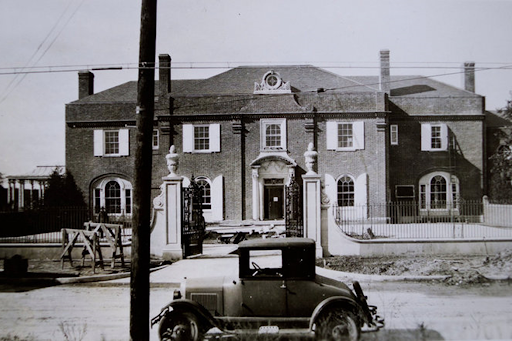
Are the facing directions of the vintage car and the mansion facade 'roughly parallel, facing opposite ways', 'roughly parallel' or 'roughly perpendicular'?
roughly perpendicular

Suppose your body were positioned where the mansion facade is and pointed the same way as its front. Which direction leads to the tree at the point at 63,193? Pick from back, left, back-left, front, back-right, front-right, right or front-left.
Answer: right

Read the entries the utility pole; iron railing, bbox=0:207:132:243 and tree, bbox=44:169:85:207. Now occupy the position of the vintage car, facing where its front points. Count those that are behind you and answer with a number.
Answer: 0

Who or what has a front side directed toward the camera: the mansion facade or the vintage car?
the mansion facade

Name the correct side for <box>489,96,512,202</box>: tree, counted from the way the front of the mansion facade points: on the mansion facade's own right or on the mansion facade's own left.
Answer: on the mansion facade's own left

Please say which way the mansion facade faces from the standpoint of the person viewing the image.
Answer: facing the viewer

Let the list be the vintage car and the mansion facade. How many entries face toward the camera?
1

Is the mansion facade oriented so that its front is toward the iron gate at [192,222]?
yes

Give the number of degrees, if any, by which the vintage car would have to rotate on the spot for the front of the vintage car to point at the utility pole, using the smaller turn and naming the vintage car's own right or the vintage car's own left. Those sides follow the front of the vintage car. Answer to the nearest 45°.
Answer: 0° — it already faces it

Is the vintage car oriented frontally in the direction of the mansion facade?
no
